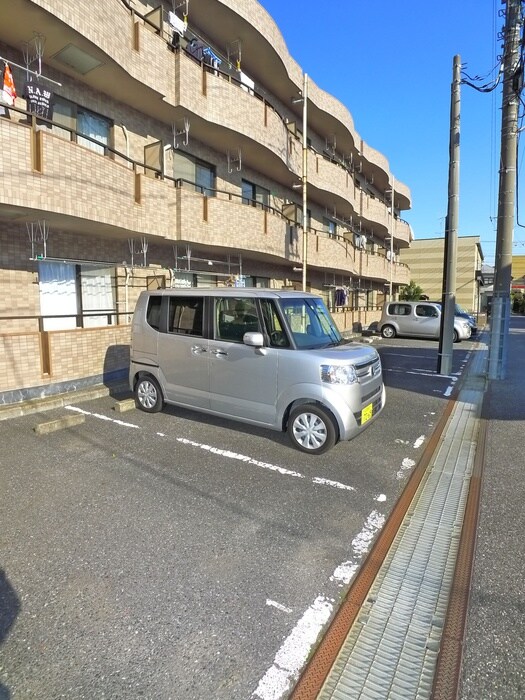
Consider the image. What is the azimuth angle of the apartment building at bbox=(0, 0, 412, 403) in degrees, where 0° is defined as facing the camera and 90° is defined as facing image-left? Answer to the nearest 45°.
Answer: approximately 315°

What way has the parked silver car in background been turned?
to the viewer's right

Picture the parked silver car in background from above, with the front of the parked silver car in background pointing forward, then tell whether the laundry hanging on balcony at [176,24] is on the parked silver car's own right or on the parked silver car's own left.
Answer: on the parked silver car's own right

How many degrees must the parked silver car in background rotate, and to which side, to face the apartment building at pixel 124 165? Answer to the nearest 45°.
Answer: approximately 135° to its right

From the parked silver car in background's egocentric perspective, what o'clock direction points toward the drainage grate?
The drainage grate is roughly at 3 o'clock from the parked silver car in background.
